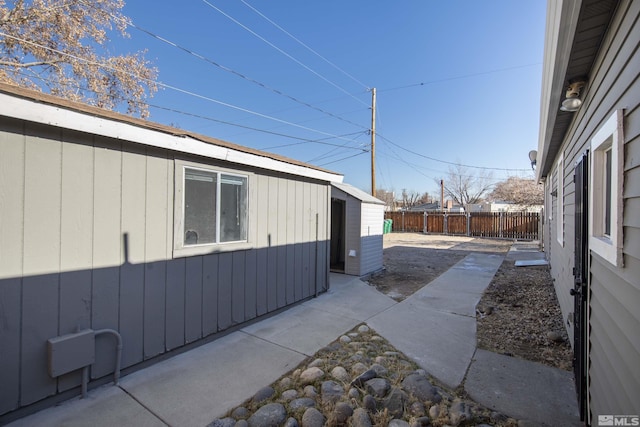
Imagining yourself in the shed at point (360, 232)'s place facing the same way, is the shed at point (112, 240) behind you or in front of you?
in front

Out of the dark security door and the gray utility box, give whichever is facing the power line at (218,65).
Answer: the dark security door

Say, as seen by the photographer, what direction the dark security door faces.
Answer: facing to the left of the viewer

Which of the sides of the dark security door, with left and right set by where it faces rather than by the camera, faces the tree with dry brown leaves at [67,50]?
front

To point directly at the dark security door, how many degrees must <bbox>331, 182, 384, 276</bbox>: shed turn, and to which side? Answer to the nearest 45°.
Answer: approximately 45° to its left

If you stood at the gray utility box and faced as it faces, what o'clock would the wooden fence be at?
The wooden fence is roughly at 10 o'clock from the gray utility box.

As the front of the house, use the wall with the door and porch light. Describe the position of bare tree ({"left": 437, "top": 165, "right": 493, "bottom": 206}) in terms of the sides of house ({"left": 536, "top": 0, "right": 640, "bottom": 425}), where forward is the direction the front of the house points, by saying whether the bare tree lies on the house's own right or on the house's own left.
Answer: on the house's own right

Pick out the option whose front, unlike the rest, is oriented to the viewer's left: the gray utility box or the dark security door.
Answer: the dark security door

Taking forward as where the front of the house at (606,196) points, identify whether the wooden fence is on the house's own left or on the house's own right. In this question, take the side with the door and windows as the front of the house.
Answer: on the house's own right

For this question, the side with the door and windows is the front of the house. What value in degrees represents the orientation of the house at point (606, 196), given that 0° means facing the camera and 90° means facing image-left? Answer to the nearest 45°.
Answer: approximately 90°

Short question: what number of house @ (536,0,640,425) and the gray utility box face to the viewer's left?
1

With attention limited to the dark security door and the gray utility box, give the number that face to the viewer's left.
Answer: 1
